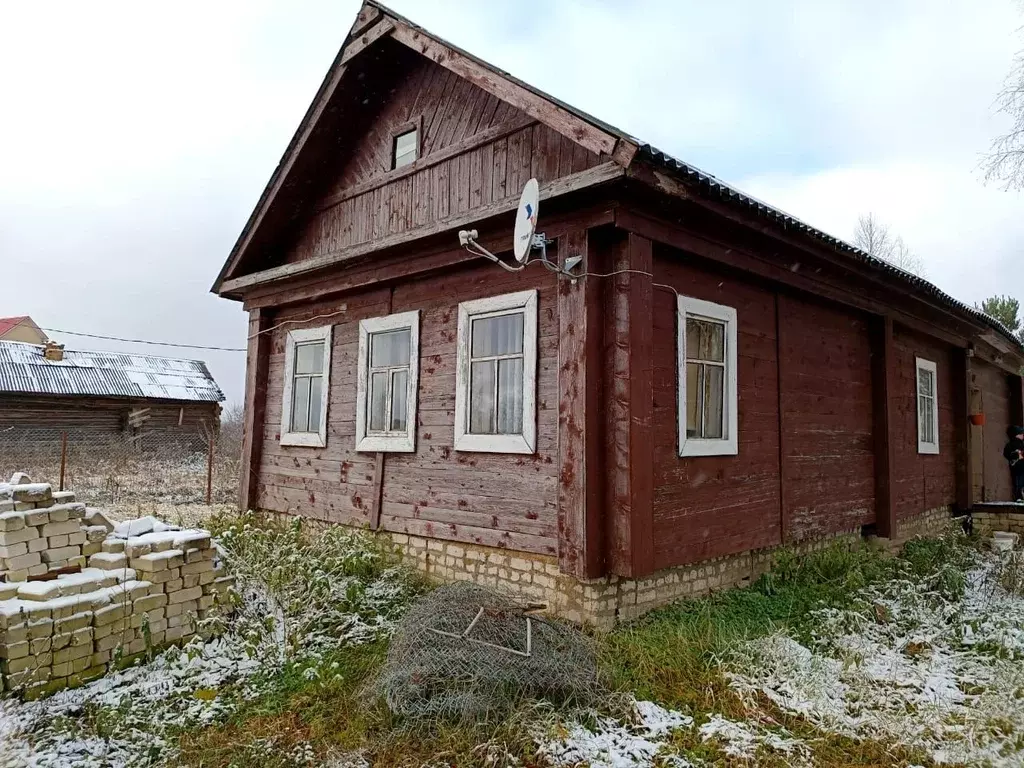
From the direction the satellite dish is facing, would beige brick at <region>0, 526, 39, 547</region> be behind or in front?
in front

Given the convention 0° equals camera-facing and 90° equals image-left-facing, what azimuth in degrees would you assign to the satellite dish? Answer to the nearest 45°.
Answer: approximately 90°

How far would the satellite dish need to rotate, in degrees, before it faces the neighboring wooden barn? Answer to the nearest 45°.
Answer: approximately 45° to its right

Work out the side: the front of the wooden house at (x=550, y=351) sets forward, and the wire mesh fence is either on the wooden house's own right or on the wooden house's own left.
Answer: on the wooden house's own right

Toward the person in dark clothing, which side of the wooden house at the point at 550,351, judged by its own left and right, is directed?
back

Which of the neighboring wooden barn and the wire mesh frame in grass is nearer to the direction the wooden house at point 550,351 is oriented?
the wire mesh frame in grass

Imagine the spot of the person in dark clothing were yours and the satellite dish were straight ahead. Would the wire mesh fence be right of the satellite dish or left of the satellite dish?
right

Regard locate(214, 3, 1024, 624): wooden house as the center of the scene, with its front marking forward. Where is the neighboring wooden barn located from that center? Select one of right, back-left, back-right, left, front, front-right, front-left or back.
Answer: right

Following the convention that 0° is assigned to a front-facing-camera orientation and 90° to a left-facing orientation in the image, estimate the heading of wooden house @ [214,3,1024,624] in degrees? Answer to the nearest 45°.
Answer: approximately 45°
